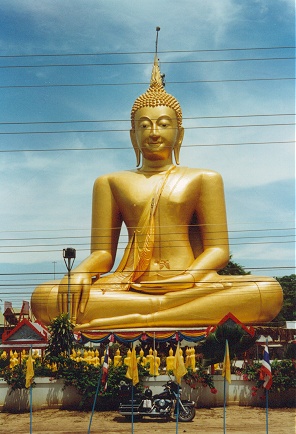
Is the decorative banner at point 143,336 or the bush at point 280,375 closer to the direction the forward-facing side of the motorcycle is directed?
the bush

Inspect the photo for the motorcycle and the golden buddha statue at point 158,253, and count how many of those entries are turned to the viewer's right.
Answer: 1

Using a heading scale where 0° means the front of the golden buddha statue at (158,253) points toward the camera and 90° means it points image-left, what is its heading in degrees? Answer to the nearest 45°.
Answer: approximately 0°

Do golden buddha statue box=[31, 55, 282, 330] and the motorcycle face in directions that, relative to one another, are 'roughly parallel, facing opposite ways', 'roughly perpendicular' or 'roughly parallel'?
roughly perpendicular

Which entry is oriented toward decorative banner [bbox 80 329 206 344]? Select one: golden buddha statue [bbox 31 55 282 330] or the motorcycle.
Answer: the golden buddha statue

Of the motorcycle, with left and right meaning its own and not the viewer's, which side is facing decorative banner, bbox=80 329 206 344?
left

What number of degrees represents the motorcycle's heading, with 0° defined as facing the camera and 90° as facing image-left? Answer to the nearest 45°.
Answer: approximately 270°

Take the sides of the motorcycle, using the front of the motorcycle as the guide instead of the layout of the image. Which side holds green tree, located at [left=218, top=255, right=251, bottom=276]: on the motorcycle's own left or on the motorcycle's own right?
on the motorcycle's own left

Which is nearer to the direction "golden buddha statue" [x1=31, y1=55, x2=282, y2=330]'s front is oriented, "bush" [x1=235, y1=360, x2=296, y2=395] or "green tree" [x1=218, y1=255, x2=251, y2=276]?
the bush

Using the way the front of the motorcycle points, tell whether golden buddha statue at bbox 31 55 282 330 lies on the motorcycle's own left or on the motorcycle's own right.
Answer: on the motorcycle's own left

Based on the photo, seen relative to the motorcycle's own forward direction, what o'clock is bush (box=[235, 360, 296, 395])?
The bush is roughly at 11 o'clock from the motorcycle.
